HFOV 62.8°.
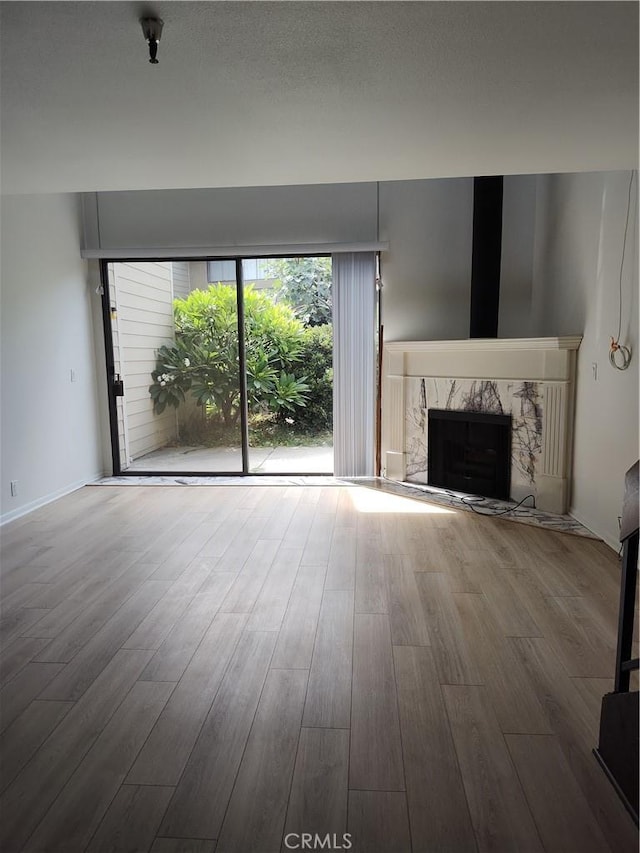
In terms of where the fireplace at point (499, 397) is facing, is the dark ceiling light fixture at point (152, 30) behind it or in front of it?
in front

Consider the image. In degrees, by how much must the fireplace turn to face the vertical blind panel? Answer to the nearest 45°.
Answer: approximately 45° to its right

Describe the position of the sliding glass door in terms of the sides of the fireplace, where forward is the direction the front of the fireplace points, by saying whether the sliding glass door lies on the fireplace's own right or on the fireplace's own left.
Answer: on the fireplace's own right

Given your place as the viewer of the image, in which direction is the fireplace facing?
facing the viewer and to the left of the viewer

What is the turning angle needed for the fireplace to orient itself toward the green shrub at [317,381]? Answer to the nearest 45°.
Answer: approximately 90° to its right

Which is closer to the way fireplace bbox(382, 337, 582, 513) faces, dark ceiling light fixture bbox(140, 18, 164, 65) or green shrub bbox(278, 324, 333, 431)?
the dark ceiling light fixture
